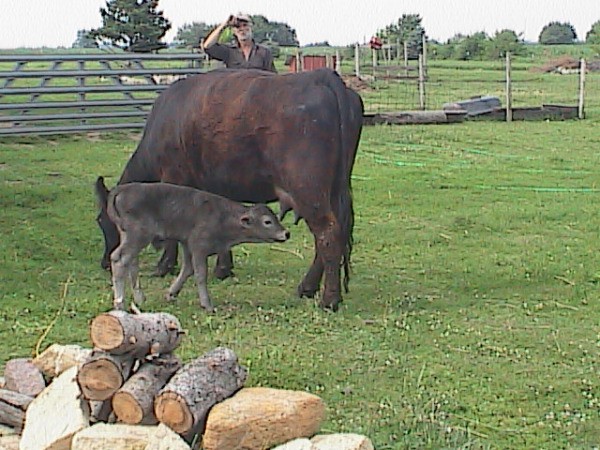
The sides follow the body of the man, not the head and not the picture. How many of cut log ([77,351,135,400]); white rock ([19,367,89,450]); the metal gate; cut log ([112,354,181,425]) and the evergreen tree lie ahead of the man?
3

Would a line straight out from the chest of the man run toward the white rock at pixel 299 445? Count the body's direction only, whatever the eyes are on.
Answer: yes

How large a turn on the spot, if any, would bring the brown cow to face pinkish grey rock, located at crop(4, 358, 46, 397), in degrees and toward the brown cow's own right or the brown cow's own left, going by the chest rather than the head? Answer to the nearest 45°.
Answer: approximately 90° to the brown cow's own left

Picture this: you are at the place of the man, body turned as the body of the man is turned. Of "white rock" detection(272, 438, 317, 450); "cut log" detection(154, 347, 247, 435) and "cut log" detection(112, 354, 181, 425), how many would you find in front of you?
3

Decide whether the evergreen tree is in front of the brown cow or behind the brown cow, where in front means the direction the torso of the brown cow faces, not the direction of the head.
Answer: in front

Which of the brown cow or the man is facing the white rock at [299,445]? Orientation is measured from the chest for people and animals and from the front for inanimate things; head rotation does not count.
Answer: the man

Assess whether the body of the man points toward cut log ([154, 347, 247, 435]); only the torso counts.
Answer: yes

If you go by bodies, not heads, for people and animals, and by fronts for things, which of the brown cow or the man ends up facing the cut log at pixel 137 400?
the man

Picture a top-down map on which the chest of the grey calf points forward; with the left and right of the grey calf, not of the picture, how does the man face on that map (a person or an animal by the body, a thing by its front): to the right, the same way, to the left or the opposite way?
to the right

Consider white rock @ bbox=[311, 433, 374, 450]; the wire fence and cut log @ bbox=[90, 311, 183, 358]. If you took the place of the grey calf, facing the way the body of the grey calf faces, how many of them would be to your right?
2

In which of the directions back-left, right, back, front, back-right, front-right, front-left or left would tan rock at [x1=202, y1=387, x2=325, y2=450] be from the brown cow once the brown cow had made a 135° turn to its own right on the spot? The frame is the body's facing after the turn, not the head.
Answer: right

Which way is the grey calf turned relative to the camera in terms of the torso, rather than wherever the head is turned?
to the viewer's right

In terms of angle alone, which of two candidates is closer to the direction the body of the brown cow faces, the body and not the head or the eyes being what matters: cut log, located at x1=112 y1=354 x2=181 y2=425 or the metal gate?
the metal gate

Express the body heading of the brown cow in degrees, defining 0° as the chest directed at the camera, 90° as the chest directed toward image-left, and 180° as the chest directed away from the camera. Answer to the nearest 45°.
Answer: approximately 135°

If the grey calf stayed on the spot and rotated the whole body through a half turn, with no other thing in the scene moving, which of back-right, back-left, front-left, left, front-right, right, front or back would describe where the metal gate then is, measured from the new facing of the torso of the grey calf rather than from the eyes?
right

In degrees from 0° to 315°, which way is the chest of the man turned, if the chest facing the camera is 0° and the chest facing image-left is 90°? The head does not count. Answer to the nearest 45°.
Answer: approximately 0°

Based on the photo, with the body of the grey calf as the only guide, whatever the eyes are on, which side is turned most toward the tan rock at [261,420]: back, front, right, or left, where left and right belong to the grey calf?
right
